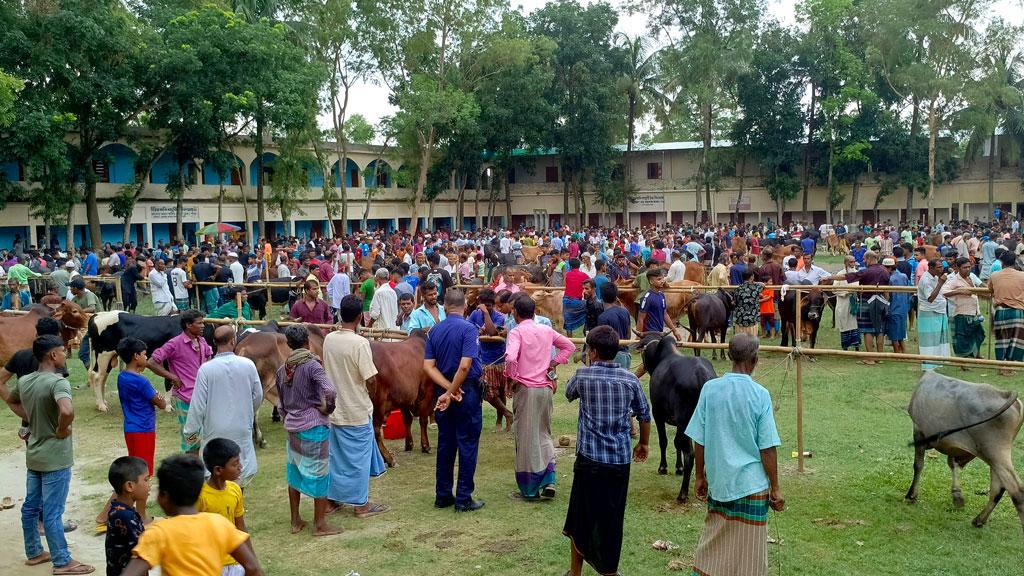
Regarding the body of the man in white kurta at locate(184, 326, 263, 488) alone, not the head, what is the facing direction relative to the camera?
away from the camera

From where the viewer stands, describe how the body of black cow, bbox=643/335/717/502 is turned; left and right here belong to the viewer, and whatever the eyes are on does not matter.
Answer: facing away from the viewer and to the left of the viewer

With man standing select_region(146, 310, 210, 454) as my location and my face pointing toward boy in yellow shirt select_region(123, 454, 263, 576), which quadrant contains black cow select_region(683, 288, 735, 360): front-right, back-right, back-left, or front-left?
back-left

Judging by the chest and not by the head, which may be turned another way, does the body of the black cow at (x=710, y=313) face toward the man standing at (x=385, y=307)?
no

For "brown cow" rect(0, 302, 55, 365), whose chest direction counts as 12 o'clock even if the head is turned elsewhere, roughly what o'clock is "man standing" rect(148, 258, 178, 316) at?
The man standing is roughly at 10 o'clock from the brown cow.

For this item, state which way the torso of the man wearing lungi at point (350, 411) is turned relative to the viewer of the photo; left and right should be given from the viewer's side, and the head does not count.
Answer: facing away from the viewer and to the right of the viewer

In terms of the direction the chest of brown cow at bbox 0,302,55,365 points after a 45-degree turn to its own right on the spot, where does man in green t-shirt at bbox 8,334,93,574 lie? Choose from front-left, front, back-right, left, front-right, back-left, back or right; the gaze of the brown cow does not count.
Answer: front-right

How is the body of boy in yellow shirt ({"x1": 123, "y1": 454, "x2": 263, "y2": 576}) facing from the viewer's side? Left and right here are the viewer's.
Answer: facing away from the viewer

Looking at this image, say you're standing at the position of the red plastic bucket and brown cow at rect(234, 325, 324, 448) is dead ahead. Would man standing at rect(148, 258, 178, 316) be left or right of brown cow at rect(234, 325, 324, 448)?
right

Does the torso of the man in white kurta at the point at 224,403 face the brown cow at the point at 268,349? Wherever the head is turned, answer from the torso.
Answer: yes

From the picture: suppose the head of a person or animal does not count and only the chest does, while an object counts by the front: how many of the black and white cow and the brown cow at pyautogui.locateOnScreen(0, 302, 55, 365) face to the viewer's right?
2

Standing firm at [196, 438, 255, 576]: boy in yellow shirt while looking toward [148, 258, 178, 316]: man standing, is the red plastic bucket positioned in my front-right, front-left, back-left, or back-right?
front-right

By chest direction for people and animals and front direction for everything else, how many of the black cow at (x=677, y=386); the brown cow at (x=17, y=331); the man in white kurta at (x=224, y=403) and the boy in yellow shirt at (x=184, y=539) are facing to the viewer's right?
1

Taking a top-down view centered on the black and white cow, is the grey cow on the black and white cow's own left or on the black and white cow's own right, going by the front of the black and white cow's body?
on the black and white cow's own right

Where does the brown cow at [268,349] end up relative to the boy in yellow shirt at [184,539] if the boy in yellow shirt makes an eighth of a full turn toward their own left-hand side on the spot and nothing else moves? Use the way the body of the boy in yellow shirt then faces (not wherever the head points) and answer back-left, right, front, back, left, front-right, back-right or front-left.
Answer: front-right

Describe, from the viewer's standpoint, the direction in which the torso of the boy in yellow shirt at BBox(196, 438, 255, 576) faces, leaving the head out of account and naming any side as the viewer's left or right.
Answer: facing the viewer and to the right of the viewer

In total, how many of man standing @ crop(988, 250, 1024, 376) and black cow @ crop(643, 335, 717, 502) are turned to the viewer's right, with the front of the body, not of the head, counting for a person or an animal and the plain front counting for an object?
0

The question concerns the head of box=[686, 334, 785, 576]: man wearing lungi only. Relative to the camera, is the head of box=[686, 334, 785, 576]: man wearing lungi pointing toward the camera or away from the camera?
away from the camera

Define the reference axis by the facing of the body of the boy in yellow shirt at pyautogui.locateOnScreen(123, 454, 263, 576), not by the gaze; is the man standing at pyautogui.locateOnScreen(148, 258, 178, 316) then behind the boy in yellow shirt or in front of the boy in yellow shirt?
in front

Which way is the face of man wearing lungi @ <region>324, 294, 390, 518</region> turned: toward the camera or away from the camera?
away from the camera
